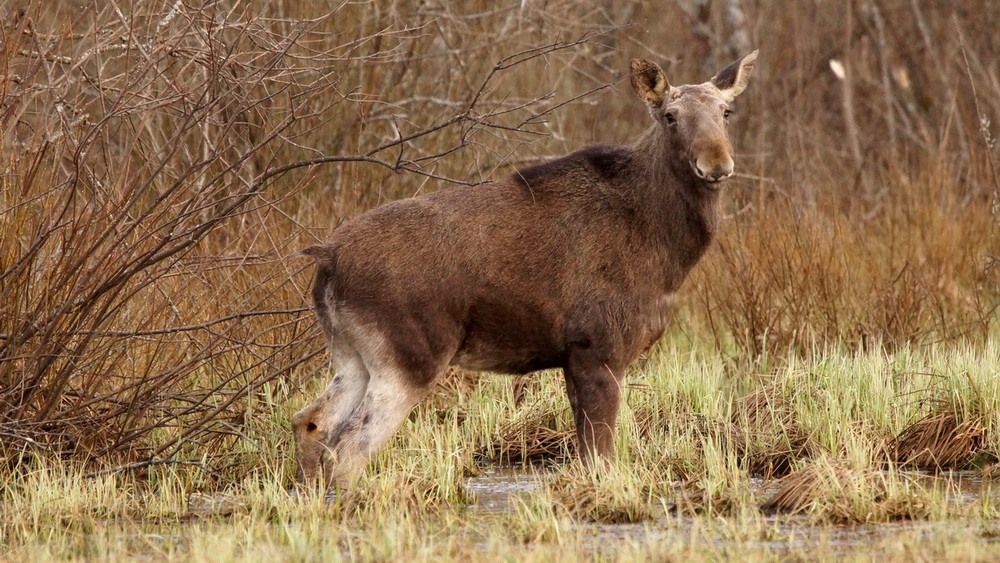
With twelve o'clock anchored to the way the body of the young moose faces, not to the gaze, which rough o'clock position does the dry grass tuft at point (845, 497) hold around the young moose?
The dry grass tuft is roughly at 1 o'clock from the young moose.

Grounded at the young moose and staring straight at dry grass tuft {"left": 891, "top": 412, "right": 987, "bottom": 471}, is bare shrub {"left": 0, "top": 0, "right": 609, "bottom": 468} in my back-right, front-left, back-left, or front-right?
back-left

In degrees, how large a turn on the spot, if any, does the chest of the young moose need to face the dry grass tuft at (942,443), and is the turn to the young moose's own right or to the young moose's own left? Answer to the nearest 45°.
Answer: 0° — it already faces it

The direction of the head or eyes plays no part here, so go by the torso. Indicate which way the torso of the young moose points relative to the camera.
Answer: to the viewer's right

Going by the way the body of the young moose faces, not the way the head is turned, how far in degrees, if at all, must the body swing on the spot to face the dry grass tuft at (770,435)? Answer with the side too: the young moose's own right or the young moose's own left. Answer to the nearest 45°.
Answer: approximately 45° to the young moose's own left

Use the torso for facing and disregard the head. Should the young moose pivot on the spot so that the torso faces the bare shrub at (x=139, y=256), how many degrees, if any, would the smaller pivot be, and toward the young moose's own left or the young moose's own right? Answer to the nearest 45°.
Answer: approximately 180°
